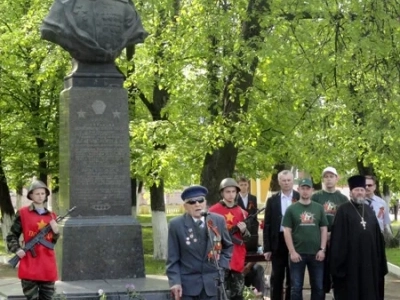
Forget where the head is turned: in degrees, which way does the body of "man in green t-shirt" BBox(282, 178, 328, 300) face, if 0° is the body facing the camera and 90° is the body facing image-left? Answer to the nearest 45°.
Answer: approximately 0°

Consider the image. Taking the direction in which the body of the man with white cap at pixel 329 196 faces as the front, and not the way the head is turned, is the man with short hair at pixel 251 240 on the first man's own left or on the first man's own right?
on the first man's own right
